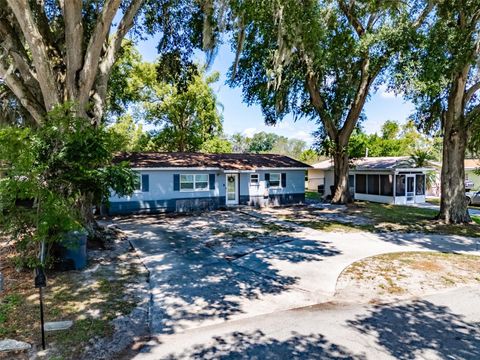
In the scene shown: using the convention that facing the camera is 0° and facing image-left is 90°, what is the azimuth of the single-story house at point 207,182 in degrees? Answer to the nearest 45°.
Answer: approximately 0°

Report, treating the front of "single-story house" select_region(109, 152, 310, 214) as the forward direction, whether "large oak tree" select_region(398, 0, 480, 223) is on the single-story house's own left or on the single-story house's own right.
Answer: on the single-story house's own left

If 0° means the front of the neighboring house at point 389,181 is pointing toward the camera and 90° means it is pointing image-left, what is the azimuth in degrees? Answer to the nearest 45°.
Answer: approximately 315°

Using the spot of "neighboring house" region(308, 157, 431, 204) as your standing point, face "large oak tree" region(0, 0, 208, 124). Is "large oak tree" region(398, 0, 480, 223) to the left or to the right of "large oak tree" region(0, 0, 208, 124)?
left

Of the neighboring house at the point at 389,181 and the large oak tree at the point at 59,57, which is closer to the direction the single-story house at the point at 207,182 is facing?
the large oak tree

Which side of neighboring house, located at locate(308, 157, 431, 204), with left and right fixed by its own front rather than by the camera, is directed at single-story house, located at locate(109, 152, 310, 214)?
right

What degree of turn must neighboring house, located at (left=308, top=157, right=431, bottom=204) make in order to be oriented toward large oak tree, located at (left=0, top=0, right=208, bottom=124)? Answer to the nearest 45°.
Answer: approximately 90° to its right

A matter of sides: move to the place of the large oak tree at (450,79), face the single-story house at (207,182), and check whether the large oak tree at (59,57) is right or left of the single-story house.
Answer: left

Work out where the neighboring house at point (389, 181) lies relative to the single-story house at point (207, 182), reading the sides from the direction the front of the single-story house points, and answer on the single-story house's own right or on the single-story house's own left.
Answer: on the single-story house's own left

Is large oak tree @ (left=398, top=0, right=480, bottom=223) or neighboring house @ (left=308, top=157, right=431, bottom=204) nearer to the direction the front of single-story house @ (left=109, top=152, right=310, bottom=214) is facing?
the large oak tree
